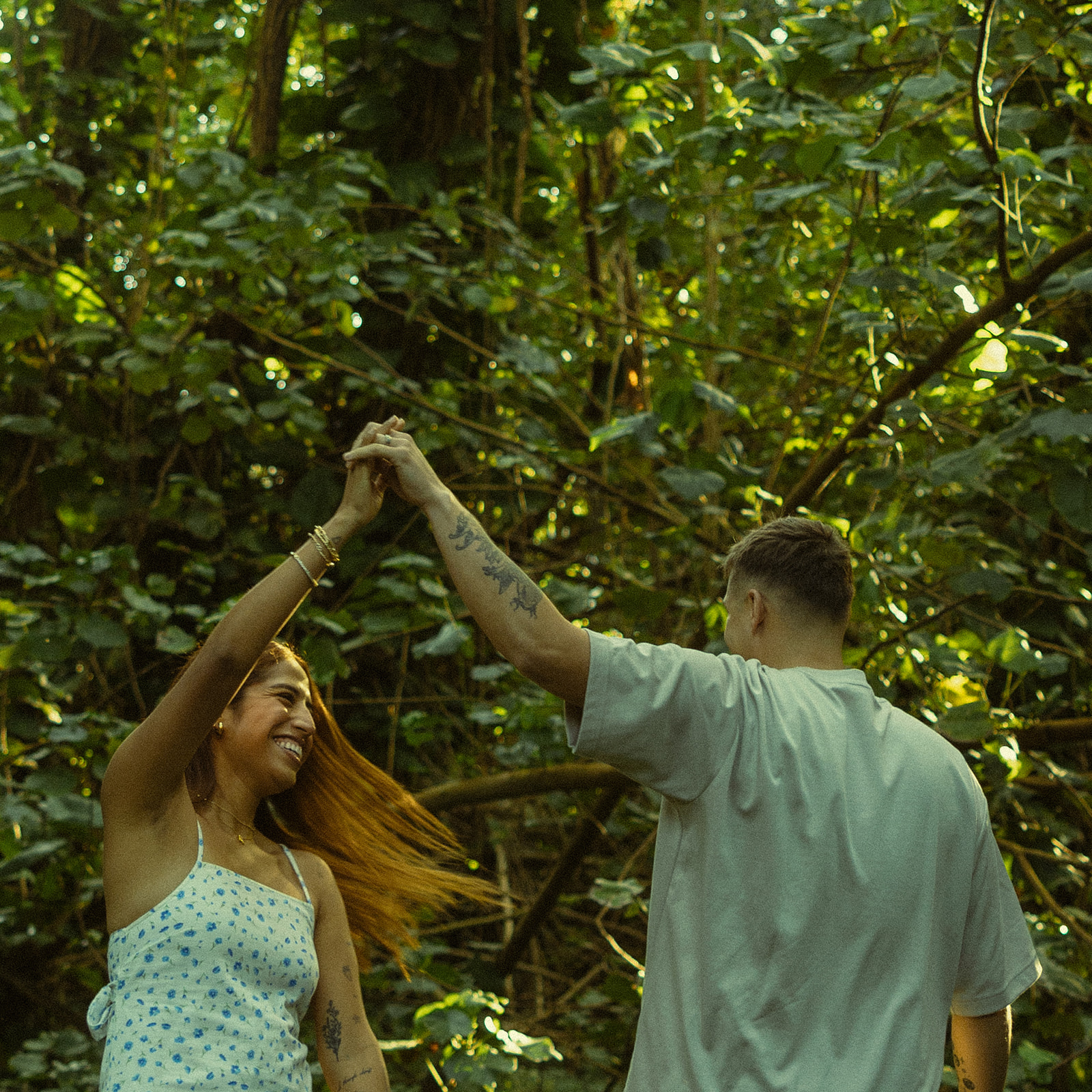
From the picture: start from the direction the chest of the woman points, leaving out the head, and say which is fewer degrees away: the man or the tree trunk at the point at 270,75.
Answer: the man

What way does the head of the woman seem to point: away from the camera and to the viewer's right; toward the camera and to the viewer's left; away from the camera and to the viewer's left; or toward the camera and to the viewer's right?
toward the camera and to the viewer's right

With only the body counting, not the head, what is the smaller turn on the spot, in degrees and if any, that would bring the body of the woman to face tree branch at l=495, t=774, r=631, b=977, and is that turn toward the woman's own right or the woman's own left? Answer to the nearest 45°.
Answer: approximately 90° to the woman's own left

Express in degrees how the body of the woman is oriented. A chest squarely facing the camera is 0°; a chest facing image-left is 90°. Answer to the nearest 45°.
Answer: approximately 315°

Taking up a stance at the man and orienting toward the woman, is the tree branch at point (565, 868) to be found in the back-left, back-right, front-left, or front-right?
front-right

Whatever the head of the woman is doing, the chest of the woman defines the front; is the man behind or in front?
in front

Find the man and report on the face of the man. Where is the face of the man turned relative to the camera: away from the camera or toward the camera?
away from the camera

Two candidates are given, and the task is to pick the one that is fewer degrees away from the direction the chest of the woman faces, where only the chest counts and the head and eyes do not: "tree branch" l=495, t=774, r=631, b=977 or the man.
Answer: the man

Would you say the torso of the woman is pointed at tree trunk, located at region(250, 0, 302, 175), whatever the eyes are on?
no
